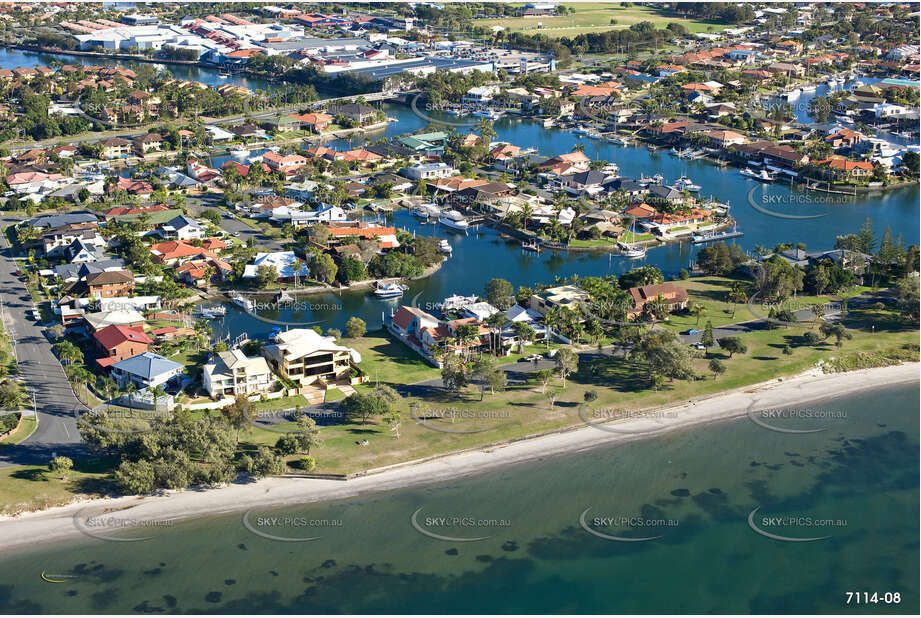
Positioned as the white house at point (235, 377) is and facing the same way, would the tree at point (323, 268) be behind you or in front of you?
behind

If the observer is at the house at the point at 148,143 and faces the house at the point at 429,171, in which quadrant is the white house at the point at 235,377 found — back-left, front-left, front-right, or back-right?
front-right

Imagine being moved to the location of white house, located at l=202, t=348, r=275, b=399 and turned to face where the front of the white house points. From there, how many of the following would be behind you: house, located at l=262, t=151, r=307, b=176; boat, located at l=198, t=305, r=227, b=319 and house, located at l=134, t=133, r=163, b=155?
3

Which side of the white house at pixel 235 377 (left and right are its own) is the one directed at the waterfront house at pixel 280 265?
back

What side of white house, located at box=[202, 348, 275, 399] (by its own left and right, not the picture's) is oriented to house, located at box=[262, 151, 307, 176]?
back

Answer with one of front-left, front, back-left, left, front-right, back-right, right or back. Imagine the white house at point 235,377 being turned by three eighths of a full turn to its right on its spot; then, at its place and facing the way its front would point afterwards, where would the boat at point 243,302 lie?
front-right

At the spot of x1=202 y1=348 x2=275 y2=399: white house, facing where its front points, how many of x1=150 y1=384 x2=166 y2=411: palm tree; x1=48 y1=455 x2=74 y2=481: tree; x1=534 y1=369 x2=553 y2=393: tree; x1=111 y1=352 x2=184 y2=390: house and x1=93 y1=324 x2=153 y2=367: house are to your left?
1

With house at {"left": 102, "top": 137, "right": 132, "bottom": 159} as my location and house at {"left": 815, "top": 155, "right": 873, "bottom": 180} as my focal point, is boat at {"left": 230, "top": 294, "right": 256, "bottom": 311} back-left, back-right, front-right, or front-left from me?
front-right

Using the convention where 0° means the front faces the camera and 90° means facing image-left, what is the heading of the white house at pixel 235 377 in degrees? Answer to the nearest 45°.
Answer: approximately 0°

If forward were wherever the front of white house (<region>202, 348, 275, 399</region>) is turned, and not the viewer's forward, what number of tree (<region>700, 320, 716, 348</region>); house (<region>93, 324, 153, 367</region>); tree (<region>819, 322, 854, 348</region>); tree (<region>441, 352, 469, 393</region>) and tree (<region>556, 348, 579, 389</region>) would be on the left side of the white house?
4

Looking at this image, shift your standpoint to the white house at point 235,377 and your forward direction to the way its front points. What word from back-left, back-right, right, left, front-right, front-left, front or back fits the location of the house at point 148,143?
back

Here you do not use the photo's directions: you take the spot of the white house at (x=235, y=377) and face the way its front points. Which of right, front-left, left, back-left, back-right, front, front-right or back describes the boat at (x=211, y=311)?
back

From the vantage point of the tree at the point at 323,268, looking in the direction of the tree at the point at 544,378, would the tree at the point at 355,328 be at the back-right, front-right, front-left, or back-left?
front-right

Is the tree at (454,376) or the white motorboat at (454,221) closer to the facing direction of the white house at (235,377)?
the tree

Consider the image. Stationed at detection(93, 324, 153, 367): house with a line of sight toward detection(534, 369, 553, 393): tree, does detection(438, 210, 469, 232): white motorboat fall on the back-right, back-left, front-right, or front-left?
front-left

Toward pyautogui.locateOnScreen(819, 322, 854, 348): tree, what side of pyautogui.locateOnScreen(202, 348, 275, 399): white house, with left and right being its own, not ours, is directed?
left

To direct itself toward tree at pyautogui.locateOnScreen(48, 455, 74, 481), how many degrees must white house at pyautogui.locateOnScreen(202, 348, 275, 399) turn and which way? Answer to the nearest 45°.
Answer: approximately 45° to its right
